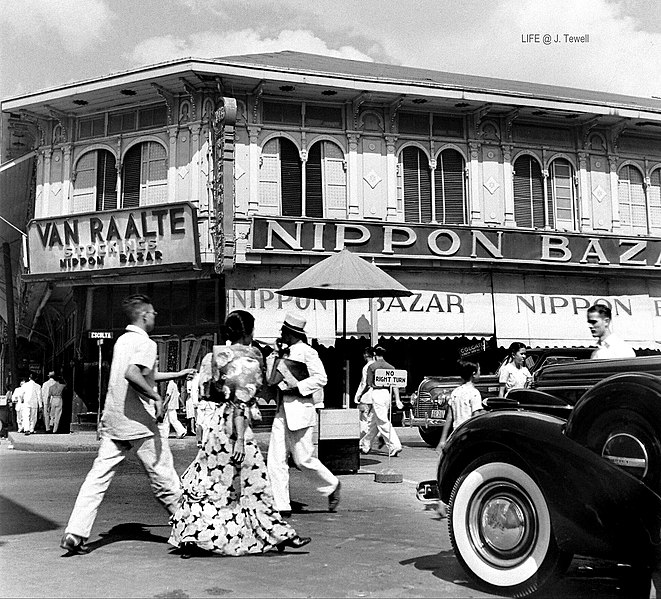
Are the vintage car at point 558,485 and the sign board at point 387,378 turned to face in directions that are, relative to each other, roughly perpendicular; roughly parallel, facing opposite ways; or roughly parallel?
roughly perpendicular

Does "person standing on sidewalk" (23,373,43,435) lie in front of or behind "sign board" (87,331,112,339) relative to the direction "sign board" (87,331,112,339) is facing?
behind

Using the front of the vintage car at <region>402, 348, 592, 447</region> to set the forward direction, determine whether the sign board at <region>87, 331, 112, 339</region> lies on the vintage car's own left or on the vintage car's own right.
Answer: on the vintage car's own right

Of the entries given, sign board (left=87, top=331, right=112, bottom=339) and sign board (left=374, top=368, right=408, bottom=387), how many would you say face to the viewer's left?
0

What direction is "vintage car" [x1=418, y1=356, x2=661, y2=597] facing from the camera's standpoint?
to the viewer's left

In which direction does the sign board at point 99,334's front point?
toward the camera

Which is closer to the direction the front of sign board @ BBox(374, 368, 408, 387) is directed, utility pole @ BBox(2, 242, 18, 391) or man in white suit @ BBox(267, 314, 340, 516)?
the man in white suit

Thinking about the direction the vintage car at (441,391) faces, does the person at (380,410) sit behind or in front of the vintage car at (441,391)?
in front

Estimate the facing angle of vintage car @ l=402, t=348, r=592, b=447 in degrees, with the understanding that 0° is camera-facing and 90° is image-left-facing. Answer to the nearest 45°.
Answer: approximately 45°

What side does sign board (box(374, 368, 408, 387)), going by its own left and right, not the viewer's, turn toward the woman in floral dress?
front

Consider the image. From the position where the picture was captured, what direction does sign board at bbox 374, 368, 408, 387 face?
facing the viewer
